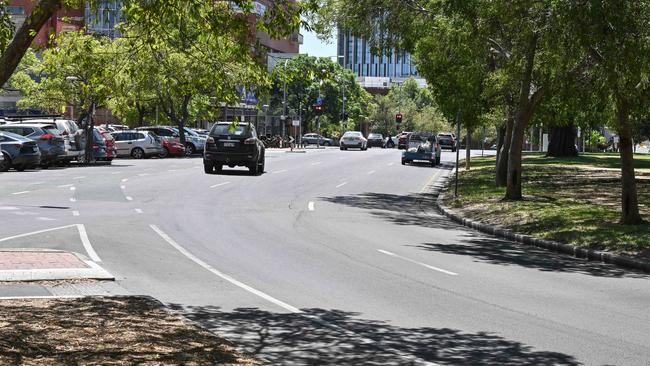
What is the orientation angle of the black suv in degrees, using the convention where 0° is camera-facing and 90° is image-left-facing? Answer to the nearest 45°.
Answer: approximately 180°

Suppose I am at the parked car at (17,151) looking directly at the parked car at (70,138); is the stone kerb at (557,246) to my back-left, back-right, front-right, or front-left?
back-right

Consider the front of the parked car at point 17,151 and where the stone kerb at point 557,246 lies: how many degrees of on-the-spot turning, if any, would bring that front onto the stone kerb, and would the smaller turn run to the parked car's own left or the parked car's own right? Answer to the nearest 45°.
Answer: approximately 180°

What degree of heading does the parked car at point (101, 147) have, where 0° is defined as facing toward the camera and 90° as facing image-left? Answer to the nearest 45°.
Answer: approximately 135°

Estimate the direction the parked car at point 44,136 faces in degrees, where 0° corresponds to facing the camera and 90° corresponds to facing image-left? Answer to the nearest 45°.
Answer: approximately 135°

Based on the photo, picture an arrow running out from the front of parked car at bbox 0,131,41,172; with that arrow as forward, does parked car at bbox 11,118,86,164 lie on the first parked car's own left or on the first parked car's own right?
on the first parked car's own right

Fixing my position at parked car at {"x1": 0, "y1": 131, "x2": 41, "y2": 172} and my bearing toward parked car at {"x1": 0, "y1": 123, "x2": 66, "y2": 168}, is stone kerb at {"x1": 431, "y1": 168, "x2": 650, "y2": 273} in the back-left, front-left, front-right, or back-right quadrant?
back-right
